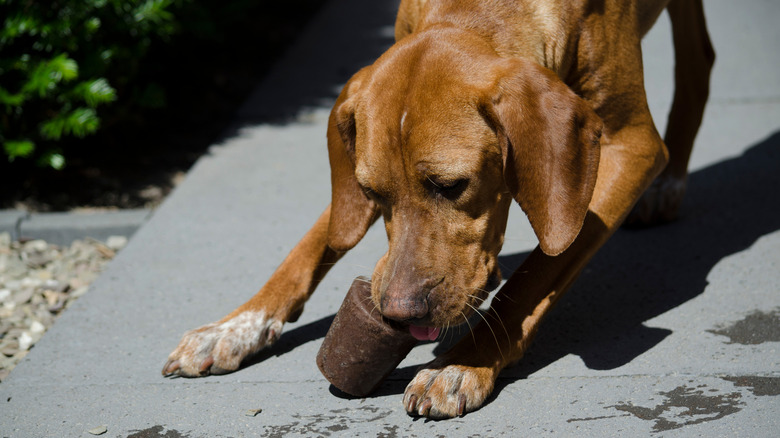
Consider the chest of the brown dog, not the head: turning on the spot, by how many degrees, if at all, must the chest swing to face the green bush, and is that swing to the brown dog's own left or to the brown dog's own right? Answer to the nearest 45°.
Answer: approximately 90° to the brown dog's own right

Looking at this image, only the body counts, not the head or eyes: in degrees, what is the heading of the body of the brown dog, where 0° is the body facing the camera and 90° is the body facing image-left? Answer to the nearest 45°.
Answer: approximately 45°
